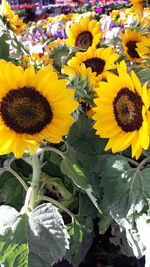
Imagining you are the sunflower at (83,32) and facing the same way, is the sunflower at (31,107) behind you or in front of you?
in front

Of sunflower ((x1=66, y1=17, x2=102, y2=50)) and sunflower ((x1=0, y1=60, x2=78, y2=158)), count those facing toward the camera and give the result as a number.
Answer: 2

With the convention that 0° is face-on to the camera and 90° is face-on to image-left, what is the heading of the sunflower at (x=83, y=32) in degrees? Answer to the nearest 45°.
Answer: approximately 0°
